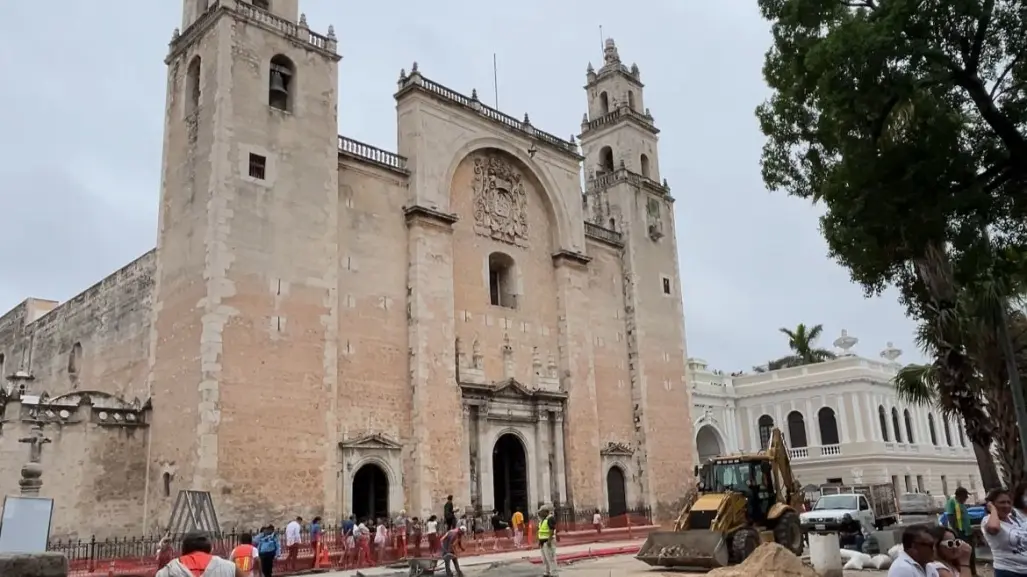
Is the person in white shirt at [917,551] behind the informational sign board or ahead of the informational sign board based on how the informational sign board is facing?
ahead

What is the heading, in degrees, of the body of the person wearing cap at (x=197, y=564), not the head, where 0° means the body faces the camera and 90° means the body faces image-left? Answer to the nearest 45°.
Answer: approximately 180°

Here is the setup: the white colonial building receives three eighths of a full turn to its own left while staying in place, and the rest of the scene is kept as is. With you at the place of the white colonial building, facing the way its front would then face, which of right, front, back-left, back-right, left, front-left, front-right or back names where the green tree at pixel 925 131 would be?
right

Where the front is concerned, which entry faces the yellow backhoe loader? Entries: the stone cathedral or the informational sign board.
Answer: the stone cathedral

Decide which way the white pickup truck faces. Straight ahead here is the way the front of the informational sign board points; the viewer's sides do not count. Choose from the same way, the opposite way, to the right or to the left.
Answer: to the right

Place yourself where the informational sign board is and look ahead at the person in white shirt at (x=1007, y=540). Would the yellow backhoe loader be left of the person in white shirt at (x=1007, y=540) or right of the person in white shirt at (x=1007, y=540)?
left

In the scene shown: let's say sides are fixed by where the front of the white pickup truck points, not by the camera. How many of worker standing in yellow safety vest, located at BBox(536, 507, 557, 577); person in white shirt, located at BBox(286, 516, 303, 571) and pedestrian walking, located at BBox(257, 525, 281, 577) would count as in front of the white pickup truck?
3

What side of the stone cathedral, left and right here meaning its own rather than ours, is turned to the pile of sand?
front

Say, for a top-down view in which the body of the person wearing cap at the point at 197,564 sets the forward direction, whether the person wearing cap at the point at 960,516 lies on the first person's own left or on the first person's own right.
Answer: on the first person's own right

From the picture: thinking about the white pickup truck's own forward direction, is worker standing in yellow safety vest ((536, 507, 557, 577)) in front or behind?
in front

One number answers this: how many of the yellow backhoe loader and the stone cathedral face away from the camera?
0

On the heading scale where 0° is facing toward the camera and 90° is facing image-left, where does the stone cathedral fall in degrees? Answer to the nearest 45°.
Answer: approximately 315°

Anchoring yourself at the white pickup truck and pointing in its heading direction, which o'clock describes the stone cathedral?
The stone cathedral is roughly at 1 o'clock from the white pickup truck.
